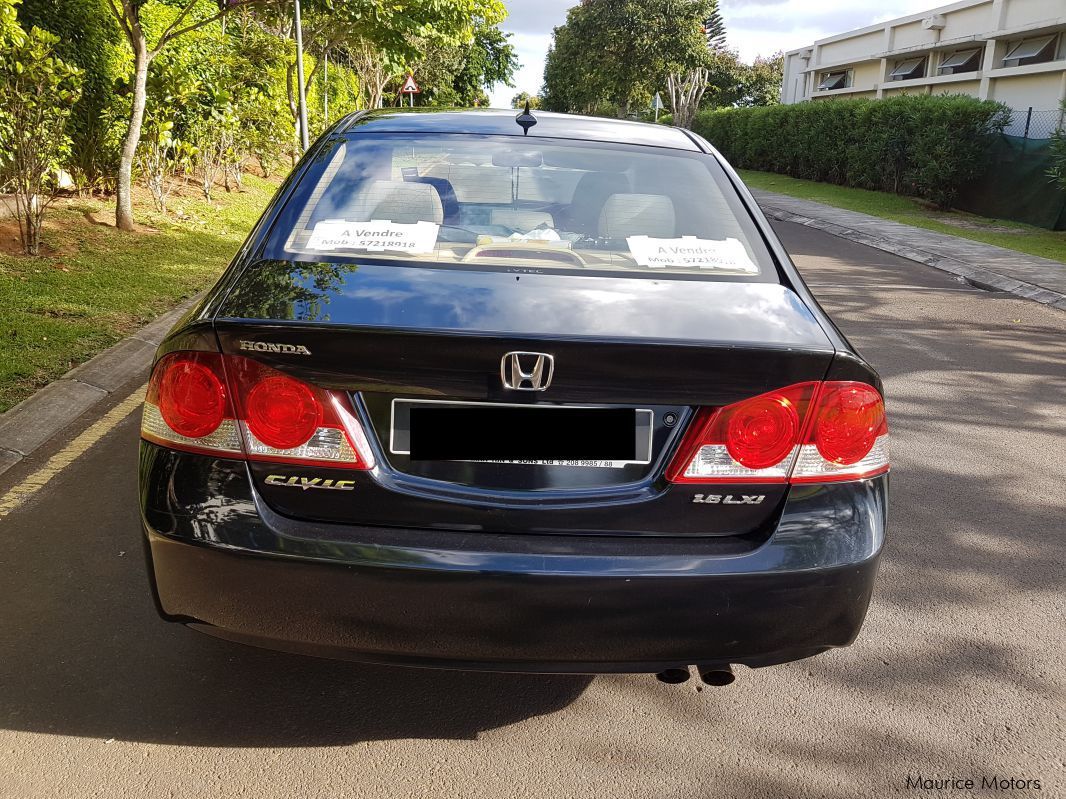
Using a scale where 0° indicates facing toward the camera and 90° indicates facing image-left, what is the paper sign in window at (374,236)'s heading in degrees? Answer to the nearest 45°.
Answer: approximately 0°

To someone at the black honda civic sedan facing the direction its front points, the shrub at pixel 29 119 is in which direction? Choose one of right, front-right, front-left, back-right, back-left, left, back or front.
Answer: front-left

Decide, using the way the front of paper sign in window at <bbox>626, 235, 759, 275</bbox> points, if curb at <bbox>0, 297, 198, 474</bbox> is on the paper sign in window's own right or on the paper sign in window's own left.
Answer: on the paper sign in window's own right

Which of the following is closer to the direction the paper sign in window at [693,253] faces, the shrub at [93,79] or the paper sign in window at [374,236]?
the paper sign in window

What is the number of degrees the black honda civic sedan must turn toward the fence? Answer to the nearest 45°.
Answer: approximately 45° to its right

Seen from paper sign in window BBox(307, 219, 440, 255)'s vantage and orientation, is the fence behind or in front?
behind

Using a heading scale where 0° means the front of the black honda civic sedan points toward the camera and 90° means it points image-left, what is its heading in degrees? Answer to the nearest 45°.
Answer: approximately 180°

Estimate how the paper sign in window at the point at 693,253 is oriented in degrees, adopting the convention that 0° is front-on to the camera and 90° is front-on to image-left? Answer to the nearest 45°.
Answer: approximately 0°

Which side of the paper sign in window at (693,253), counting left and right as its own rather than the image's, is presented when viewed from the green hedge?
back
